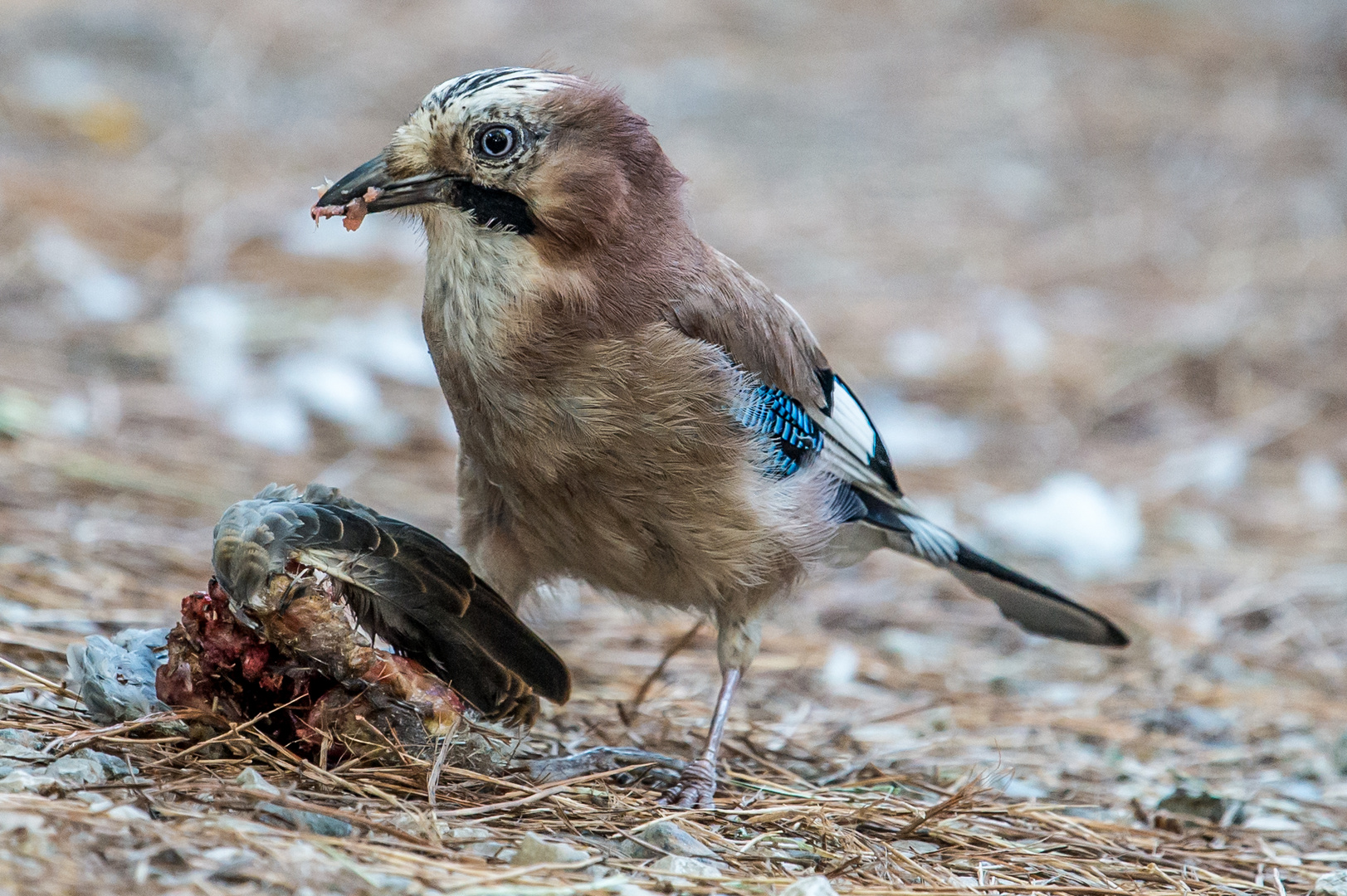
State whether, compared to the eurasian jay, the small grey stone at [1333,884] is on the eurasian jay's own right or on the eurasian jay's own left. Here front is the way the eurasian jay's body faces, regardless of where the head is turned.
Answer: on the eurasian jay's own left

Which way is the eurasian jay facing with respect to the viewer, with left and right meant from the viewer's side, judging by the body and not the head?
facing the viewer and to the left of the viewer

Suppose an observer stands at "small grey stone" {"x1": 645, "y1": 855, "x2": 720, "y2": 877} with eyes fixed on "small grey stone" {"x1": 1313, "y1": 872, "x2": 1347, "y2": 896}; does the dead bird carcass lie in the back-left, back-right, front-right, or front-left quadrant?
back-left

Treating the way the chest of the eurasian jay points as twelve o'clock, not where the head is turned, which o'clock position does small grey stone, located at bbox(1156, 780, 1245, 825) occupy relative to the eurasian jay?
The small grey stone is roughly at 7 o'clock from the eurasian jay.

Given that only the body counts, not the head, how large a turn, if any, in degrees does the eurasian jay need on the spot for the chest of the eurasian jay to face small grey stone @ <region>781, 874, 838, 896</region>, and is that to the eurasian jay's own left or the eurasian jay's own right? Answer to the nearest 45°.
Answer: approximately 90° to the eurasian jay's own left
